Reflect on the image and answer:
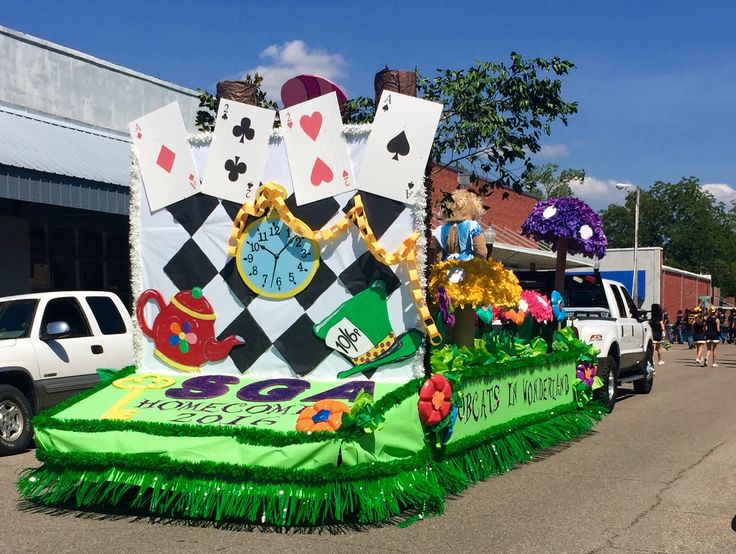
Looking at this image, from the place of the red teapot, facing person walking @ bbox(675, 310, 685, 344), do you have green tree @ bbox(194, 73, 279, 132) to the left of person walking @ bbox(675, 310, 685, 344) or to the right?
left

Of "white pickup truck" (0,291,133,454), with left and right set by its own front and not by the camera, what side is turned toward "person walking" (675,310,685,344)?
back

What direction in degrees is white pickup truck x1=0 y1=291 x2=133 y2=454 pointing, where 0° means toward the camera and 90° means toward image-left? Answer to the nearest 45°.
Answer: approximately 45°

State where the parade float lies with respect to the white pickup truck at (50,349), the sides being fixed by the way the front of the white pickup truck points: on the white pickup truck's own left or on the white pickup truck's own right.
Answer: on the white pickup truck's own left
